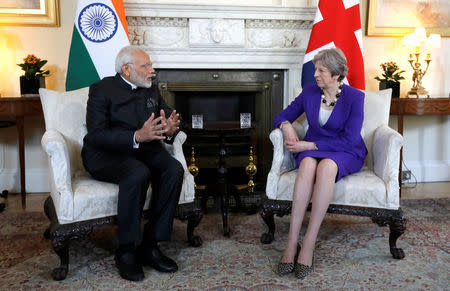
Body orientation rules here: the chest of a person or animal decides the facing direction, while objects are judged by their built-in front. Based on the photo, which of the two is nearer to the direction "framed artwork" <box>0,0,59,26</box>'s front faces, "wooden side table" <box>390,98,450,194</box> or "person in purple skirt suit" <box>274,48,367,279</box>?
the person in purple skirt suit

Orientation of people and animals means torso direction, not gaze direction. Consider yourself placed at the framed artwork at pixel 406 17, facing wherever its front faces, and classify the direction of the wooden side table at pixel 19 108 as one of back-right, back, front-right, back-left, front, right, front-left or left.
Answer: front-right

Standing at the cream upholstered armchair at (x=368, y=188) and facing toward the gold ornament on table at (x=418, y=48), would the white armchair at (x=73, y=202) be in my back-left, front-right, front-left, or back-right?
back-left

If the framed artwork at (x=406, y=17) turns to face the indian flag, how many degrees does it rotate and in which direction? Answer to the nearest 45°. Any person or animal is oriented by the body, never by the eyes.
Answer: approximately 45° to its right

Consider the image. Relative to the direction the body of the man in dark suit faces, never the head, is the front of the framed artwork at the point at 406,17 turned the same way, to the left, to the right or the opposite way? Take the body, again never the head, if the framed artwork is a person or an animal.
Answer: to the right

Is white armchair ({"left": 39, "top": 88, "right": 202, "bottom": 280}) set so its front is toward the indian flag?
no

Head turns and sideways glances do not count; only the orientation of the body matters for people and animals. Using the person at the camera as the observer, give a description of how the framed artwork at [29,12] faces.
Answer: facing the viewer

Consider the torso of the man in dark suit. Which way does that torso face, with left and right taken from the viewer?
facing the viewer and to the right of the viewer

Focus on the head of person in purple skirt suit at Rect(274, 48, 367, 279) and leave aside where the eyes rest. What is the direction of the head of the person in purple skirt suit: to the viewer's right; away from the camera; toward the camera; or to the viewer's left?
to the viewer's left

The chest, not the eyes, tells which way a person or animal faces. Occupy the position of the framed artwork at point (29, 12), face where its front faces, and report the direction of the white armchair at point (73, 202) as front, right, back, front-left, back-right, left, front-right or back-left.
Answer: front

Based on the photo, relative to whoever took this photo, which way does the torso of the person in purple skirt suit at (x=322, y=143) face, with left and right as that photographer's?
facing the viewer and to the left of the viewer

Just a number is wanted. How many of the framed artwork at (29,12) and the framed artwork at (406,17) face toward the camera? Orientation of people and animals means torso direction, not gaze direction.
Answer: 2

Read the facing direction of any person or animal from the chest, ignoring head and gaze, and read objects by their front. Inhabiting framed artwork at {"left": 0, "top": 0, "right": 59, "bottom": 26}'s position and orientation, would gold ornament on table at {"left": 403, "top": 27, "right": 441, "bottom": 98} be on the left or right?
on its left

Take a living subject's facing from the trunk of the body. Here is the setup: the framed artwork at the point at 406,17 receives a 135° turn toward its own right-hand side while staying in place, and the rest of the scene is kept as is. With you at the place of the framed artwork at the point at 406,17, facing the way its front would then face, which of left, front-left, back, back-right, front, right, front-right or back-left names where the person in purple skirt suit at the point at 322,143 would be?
back-left

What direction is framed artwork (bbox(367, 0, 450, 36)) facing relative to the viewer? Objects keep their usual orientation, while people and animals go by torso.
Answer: toward the camera

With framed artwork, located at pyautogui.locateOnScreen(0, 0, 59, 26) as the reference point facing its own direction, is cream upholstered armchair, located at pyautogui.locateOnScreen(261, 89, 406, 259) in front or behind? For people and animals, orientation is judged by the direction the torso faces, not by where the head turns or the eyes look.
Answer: in front

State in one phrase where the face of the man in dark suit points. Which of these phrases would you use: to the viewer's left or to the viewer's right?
to the viewer's right

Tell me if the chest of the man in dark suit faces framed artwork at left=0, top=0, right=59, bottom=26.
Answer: no
